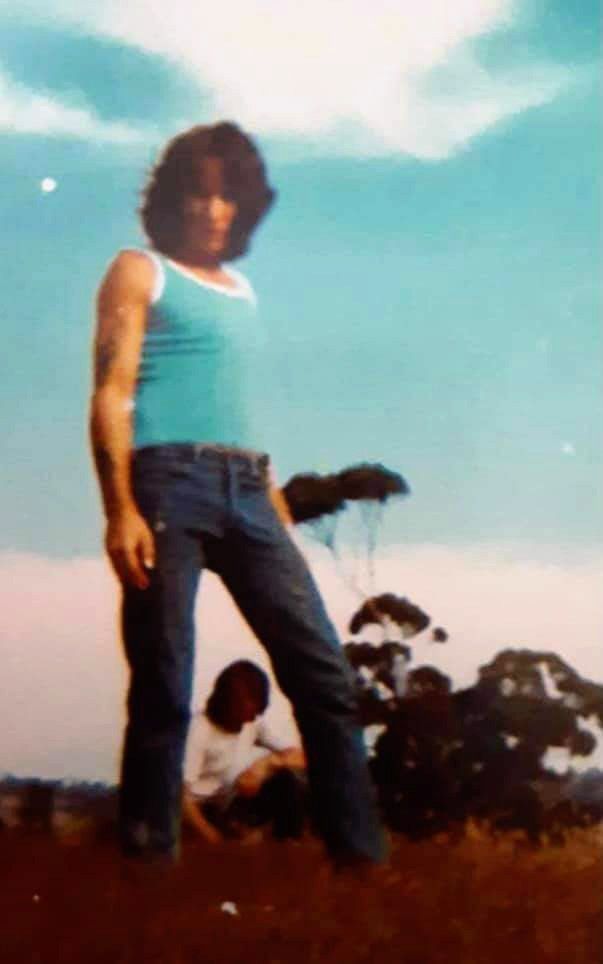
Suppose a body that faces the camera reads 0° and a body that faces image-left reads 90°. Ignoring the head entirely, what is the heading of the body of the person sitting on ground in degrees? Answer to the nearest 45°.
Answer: approximately 315°

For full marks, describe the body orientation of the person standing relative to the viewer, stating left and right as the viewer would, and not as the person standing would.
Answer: facing the viewer and to the right of the viewer
